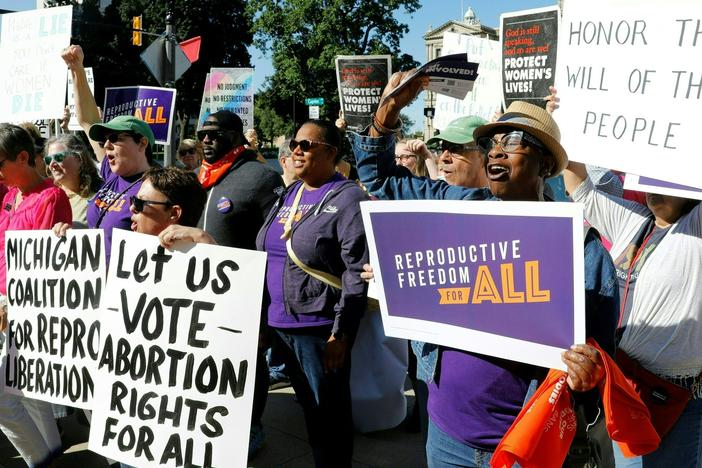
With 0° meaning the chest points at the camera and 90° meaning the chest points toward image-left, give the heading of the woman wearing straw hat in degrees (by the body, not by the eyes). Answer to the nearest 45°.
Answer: approximately 45°

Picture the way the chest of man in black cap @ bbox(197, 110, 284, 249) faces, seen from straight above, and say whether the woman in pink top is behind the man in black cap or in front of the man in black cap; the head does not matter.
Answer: in front

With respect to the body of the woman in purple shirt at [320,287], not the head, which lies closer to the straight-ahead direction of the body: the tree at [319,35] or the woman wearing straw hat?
the woman wearing straw hat

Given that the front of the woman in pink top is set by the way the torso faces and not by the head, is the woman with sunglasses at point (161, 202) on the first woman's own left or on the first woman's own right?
on the first woman's own left

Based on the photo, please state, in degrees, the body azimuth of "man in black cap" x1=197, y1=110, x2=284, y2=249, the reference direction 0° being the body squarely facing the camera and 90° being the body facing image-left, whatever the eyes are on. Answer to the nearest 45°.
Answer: approximately 45°

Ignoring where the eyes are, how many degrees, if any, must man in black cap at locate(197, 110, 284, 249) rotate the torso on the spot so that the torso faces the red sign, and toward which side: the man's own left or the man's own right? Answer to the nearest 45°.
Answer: approximately 135° to the man's own right

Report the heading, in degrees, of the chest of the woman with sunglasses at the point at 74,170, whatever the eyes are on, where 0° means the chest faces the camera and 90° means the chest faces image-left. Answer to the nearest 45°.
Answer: approximately 45°

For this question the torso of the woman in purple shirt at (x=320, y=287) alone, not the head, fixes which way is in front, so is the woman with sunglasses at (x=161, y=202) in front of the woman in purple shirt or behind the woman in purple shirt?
in front
